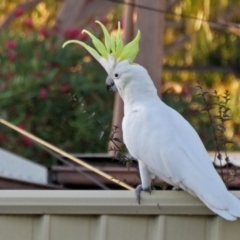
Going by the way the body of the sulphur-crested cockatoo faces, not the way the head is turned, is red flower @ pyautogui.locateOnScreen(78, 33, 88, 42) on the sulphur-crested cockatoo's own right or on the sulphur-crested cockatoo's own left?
on the sulphur-crested cockatoo's own right

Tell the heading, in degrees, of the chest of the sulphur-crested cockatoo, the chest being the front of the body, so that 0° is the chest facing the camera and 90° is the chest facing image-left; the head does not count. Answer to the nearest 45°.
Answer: approximately 90°

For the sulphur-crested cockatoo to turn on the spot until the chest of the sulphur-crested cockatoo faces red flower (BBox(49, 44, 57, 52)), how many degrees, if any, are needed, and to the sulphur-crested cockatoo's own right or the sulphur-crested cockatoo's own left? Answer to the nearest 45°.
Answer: approximately 90° to the sulphur-crested cockatoo's own right

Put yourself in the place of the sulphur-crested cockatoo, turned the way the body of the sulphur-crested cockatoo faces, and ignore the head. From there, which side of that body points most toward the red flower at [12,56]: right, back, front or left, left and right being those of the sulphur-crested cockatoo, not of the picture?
right

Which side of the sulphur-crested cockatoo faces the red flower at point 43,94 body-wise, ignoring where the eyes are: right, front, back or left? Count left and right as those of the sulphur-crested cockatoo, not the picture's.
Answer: right

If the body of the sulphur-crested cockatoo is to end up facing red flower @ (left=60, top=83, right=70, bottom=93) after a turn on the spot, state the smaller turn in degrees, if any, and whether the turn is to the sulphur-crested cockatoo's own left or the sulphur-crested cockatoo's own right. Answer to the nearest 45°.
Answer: approximately 90° to the sulphur-crested cockatoo's own right

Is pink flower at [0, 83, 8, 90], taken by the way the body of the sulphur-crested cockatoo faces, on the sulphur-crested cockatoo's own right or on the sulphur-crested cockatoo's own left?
on the sulphur-crested cockatoo's own right
